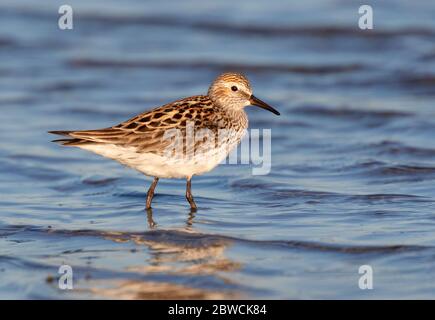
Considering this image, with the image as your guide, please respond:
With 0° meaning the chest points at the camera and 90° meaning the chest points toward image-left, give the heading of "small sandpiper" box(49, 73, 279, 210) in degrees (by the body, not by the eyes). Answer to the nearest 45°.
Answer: approximately 270°
